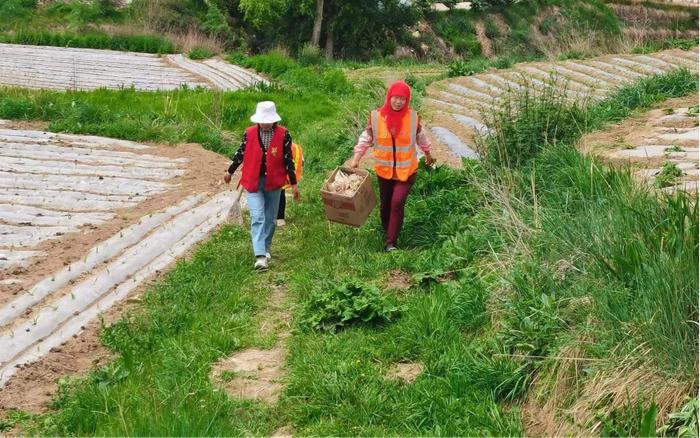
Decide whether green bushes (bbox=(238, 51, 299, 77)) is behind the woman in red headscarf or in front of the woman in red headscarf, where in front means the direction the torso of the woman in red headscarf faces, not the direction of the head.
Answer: behind

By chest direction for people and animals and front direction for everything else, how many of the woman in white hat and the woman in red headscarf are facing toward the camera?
2

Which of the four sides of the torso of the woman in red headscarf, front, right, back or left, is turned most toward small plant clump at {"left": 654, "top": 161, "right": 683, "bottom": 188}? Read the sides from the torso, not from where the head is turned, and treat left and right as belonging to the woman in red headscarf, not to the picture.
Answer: left

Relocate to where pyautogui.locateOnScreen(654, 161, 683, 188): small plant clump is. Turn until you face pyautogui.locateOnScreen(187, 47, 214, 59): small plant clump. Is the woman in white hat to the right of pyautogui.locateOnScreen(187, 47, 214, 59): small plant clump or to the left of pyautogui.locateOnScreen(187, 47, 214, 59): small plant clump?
left

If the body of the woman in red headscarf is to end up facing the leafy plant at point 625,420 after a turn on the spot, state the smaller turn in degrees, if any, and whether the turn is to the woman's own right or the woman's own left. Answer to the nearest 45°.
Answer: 0° — they already face it

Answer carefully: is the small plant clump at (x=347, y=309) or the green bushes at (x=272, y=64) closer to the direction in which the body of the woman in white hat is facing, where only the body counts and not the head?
the small plant clump

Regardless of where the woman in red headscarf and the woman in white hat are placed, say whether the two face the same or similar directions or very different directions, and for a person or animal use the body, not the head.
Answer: same or similar directions

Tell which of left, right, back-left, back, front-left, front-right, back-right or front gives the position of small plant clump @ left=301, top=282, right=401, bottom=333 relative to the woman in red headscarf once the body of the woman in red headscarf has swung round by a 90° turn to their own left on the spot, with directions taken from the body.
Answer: right

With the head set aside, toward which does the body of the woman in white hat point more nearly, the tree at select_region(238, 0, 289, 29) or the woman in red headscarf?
the woman in red headscarf

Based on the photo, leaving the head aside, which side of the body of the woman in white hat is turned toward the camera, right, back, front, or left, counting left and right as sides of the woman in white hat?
front

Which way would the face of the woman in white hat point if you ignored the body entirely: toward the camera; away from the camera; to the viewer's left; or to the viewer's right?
toward the camera

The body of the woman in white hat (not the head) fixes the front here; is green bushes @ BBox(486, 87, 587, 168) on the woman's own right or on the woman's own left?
on the woman's own left

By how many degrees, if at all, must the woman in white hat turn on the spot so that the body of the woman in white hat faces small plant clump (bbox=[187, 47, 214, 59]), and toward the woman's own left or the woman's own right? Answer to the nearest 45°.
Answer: approximately 180°

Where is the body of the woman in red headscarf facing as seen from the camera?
toward the camera
